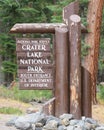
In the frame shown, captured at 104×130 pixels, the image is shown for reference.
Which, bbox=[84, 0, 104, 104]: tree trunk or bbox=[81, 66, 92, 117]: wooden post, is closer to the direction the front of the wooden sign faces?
the wooden post

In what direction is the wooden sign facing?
toward the camera

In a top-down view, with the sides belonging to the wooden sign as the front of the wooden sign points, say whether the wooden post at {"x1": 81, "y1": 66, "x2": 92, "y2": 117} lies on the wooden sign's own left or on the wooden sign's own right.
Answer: on the wooden sign's own left
